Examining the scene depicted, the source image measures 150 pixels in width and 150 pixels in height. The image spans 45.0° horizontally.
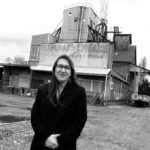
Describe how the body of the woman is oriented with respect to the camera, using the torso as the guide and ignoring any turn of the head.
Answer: toward the camera

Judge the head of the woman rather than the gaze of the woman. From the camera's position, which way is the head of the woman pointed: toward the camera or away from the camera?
toward the camera

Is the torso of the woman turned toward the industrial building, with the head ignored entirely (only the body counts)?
no
